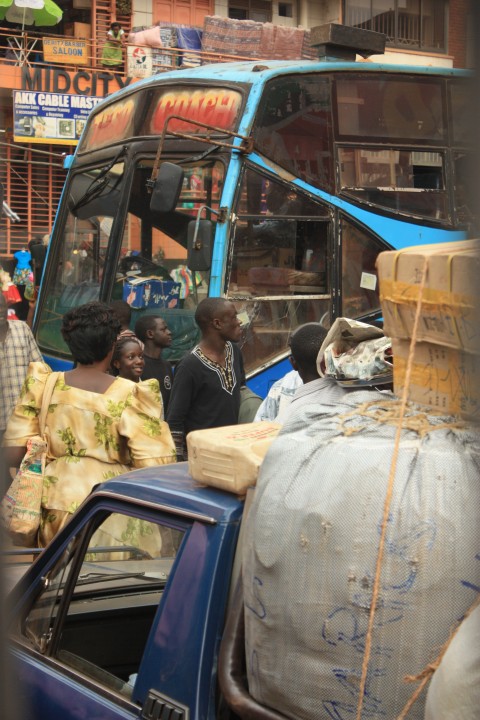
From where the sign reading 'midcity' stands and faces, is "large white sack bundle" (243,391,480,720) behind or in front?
in front

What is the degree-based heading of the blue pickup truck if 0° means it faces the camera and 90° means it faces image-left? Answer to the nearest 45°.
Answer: approximately 135°

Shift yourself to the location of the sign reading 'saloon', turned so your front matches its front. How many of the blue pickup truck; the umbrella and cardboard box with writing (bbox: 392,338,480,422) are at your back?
0

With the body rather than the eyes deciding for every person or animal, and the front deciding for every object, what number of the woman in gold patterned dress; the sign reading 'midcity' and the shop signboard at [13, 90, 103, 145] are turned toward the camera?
2

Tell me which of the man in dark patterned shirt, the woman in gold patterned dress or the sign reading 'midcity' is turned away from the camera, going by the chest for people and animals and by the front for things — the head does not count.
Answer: the woman in gold patterned dress

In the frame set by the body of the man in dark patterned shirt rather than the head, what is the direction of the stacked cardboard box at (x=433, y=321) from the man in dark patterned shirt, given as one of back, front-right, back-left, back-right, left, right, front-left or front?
front-right

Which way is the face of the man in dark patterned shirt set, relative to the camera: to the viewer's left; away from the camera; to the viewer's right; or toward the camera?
to the viewer's right

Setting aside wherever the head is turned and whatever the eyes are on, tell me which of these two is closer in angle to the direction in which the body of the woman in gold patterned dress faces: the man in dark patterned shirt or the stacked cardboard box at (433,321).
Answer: the man in dark patterned shirt

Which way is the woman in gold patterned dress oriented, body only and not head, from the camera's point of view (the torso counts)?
away from the camera

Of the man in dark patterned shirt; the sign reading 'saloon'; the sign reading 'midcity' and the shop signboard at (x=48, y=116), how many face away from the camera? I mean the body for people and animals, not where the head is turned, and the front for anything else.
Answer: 0

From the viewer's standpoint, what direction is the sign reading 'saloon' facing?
toward the camera

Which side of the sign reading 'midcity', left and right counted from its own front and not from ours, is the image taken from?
front

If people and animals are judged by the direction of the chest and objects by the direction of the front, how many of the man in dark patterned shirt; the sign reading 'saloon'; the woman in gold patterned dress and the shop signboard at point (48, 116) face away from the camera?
1

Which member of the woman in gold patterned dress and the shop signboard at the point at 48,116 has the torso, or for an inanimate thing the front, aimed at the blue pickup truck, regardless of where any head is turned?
the shop signboard

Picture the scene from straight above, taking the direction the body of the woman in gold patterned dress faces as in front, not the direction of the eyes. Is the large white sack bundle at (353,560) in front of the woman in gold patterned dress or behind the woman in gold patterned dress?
behind

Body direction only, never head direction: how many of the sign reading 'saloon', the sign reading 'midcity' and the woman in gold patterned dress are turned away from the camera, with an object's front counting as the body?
1

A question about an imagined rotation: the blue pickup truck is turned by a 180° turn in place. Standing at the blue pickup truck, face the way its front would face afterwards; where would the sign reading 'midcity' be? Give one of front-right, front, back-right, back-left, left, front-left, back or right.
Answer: back-left

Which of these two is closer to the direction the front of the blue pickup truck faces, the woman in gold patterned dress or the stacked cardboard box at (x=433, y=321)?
the woman in gold patterned dress

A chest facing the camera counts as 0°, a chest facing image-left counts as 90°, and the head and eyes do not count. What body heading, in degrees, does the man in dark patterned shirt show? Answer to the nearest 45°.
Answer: approximately 315°

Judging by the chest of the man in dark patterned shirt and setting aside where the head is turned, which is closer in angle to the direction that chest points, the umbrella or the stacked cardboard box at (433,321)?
the stacked cardboard box
